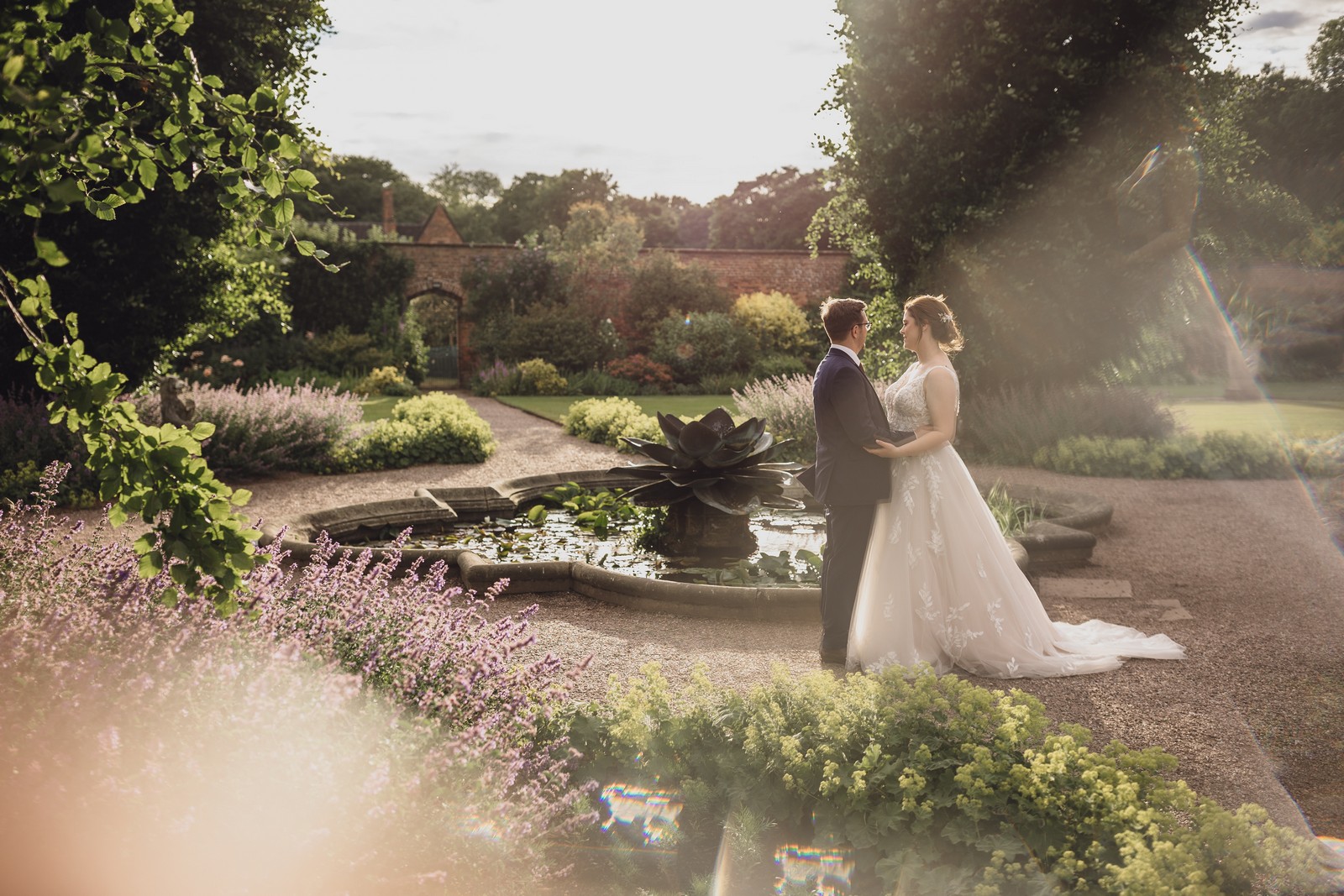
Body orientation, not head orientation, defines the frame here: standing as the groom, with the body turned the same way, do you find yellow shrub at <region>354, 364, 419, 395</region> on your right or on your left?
on your left

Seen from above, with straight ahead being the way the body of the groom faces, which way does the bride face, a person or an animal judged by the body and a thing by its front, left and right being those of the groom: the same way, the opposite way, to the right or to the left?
the opposite way

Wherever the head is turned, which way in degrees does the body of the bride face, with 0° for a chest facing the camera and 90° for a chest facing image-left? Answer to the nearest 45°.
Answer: approximately 90°

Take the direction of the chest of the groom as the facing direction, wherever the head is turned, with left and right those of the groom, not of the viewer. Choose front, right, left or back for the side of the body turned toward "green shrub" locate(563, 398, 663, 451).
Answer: left

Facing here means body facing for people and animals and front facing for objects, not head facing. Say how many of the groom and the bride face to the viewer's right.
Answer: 1

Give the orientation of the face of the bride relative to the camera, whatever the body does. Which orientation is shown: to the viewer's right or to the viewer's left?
to the viewer's left

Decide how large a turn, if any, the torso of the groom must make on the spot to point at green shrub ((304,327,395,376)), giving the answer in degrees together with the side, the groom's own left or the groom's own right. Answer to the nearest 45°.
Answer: approximately 135° to the groom's own left

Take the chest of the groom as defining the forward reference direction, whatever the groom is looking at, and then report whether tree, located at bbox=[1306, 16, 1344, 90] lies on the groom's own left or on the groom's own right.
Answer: on the groom's own left

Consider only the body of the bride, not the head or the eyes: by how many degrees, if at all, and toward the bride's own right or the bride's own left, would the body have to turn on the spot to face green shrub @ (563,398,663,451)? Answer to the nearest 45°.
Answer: approximately 45° to the bride's own right

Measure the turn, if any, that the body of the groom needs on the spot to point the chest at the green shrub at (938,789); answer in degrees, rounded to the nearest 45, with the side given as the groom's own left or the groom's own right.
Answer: approximately 90° to the groom's own right

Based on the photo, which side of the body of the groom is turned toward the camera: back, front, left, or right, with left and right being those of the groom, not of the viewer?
right

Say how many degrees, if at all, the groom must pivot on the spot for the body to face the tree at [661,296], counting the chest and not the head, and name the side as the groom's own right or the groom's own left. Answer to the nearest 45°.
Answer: approximately 90° to the groom's own left
